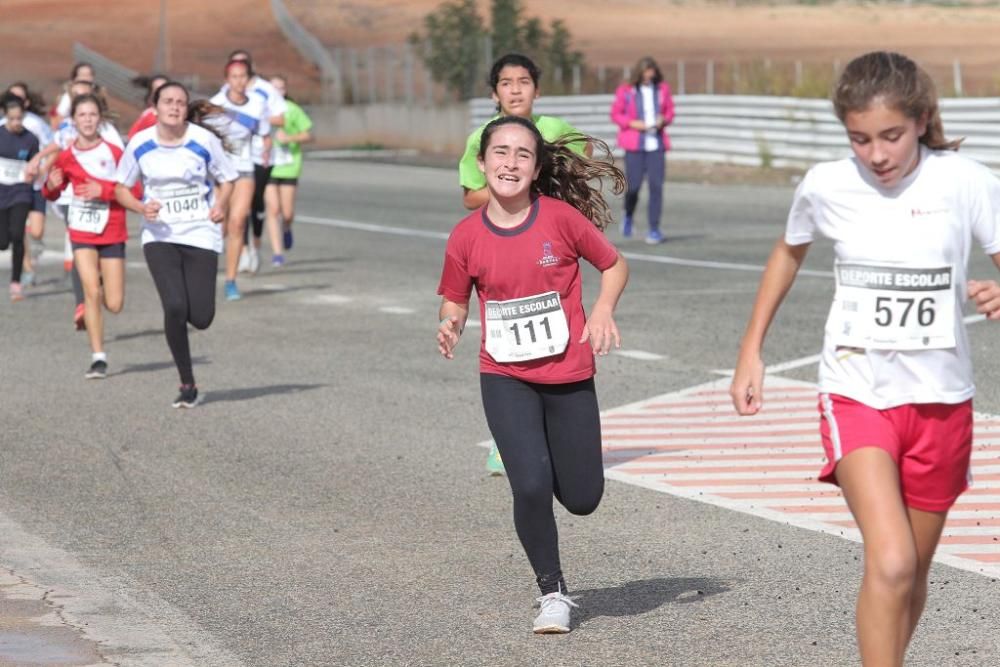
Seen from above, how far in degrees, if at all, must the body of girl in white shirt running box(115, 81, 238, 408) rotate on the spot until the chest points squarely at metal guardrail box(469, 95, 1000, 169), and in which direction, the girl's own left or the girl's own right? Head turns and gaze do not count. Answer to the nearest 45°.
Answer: approximately 135° to the girl's own left

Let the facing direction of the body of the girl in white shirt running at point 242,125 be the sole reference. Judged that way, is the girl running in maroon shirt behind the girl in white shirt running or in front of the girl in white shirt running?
in front

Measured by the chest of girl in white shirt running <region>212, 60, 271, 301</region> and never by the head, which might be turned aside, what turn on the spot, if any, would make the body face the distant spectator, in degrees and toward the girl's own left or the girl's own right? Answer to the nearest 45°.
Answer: approximately 135° to the girl's own left

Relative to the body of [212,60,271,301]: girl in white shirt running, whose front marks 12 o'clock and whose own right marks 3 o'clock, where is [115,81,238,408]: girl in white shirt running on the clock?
[115,81,238,408]: girl in white shirt running is roughly at 12 o'clock from [212,60,271,301]: girl in white shirt running.

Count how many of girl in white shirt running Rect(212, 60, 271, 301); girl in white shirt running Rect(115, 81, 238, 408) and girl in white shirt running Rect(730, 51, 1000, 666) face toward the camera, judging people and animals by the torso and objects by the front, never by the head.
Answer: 3

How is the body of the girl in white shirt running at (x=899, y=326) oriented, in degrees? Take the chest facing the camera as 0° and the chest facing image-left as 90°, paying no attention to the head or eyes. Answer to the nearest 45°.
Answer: approximately 0°

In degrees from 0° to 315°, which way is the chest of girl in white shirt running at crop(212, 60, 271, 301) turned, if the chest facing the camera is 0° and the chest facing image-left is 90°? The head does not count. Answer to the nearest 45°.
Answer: approximately 0°
